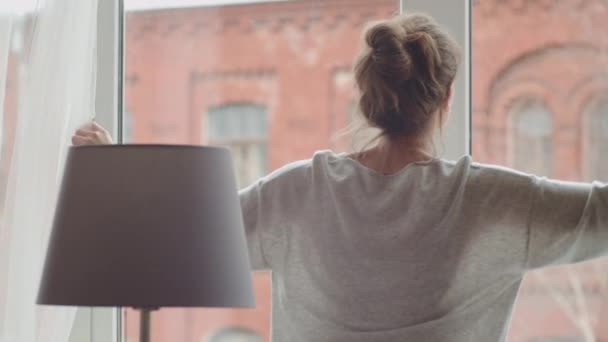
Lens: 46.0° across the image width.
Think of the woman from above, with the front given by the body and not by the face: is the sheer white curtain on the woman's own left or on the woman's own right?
on the woman's own left

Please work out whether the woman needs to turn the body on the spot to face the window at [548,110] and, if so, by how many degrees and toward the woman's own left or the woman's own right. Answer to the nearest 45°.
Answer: approximately 45° to the woman's own right

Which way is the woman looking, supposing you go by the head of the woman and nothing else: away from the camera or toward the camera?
away from the camera

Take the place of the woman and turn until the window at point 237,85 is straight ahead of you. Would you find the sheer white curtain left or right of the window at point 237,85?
left

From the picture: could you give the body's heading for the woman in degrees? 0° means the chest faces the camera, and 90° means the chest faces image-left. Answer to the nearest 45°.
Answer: approximately 180°
